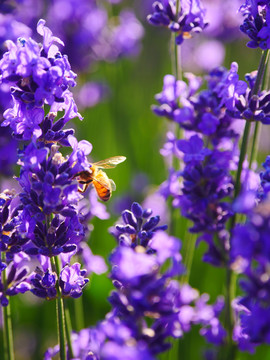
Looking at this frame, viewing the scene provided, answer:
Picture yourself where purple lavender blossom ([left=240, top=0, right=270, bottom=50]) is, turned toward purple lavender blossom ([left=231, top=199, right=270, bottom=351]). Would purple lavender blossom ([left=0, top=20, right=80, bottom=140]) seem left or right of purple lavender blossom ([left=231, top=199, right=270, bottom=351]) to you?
right

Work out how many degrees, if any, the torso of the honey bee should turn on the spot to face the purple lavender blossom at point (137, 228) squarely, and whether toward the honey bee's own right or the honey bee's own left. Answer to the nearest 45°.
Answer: approximately 90° to the honey bee's own left

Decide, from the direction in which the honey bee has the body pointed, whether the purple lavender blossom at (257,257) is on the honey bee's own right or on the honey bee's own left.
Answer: on the honey bee's own left

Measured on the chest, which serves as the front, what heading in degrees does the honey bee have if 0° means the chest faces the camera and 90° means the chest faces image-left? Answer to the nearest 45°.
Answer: approximately 90°
